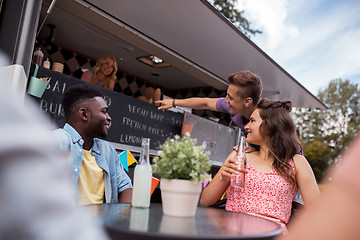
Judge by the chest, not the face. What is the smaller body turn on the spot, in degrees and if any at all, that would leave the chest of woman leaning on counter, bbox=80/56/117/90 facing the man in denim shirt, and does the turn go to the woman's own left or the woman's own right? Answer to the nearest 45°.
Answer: approximately 45° to the woman's own right

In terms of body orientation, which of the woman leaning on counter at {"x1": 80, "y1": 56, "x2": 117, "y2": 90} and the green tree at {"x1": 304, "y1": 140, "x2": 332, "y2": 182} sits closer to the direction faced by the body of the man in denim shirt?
the green tree

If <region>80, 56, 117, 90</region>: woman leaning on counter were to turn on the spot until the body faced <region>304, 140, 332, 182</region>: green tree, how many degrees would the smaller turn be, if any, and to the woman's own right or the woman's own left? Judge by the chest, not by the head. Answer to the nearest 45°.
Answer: approximately 90° to the woman's own left

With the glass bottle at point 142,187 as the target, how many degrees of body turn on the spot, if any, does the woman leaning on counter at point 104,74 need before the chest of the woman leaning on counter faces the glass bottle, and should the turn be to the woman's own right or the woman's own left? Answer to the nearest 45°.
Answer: approximately 45° to the woman's own right

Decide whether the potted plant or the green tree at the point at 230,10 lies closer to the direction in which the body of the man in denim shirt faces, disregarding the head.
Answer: the potted plant

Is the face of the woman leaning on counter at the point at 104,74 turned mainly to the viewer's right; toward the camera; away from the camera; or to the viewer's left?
toward the camera

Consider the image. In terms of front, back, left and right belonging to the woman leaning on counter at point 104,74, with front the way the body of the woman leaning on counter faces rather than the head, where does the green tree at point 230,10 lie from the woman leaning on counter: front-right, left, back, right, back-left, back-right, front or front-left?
left

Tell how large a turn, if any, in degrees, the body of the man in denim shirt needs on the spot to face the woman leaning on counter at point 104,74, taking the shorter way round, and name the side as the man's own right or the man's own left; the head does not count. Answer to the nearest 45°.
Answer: approximately 135° to the man's own left

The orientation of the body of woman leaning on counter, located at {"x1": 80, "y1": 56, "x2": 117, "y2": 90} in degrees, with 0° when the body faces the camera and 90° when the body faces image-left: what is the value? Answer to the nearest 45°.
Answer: approximately 315°

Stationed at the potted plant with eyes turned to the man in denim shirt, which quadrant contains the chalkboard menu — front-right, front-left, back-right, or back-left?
front-right

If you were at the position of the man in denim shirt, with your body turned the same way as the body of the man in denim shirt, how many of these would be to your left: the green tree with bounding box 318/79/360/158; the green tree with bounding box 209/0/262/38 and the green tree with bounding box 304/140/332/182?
3

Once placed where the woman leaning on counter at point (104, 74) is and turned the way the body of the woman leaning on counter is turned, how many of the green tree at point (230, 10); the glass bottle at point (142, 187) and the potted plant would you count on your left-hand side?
1

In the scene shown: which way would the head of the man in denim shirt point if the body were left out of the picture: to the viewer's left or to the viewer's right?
to the viewer's right

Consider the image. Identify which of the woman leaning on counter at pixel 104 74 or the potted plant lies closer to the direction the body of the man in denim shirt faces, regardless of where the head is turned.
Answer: the potted plant

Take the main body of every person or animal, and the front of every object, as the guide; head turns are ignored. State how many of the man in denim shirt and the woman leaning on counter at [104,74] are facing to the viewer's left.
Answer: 0

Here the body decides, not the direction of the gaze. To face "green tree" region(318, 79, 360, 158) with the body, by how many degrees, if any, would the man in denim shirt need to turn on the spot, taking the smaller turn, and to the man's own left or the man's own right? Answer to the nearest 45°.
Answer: approximately 90° to the man's own left
